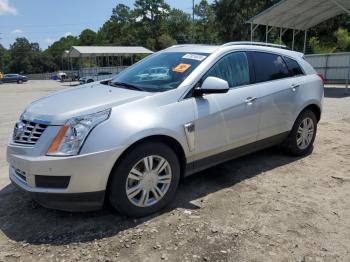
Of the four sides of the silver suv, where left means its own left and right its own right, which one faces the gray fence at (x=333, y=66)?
back

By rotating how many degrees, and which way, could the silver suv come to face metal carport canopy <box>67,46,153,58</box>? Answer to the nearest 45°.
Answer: approximately 135° to its right

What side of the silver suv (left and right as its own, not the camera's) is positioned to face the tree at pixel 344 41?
back

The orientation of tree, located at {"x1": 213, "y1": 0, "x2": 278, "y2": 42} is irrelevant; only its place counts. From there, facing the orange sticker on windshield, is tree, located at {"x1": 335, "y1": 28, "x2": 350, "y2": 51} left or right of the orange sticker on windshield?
left

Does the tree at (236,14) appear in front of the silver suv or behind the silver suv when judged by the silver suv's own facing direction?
behind

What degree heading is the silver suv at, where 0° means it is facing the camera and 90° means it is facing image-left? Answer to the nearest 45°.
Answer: approximately 45°
